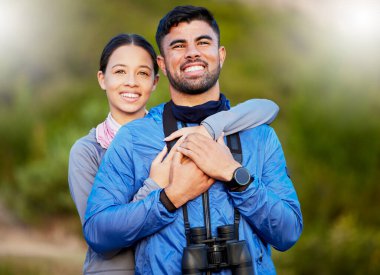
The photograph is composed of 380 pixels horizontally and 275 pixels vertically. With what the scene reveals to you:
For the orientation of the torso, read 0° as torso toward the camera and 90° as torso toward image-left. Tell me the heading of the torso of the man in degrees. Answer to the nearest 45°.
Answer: approximately 0°
